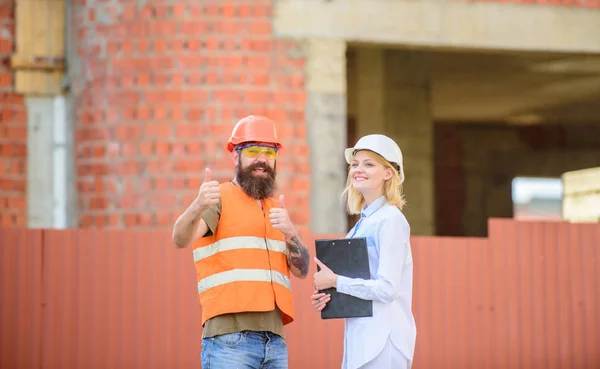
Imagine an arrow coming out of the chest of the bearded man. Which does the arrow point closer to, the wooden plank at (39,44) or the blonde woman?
the blonde woman

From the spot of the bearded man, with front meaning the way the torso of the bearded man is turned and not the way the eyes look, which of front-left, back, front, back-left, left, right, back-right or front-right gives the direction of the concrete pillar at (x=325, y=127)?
back-left

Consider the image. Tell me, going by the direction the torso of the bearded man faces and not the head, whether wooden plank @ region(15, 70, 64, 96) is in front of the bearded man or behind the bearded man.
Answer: behind

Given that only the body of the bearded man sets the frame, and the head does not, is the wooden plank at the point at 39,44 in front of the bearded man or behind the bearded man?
behind

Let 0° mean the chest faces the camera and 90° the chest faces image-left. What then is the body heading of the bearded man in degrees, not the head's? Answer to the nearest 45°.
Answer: approximately 315°

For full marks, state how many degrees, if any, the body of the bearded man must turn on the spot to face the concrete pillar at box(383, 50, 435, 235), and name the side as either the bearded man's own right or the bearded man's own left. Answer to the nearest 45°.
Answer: approximately 135° to the bearded man's own left

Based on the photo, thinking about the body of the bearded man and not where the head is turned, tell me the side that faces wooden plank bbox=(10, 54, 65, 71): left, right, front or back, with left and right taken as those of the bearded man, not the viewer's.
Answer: back

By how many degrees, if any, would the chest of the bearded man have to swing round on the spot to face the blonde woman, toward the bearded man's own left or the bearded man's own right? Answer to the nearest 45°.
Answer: approximately 45° to the bearded man's own left

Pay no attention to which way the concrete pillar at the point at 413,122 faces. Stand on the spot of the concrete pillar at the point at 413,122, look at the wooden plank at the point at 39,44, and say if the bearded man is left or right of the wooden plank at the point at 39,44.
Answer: left

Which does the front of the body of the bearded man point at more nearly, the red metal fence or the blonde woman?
the blonde woman

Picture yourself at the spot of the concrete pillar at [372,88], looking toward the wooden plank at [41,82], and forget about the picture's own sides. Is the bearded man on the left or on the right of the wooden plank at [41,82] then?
left

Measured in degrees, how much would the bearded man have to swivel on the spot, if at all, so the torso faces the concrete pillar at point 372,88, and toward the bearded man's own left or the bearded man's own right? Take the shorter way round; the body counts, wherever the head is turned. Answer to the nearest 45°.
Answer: approximately 135° to the bearded man's own left

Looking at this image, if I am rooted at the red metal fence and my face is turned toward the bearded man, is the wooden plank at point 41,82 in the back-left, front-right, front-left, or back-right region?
back-right
